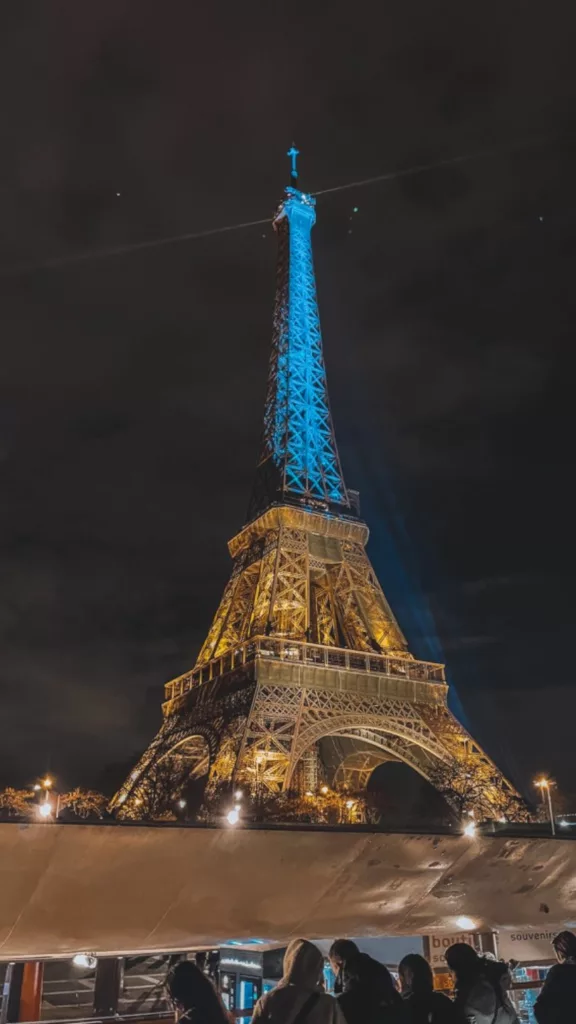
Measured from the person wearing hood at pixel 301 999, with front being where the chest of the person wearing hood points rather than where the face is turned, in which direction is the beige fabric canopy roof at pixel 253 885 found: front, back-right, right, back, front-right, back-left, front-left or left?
front

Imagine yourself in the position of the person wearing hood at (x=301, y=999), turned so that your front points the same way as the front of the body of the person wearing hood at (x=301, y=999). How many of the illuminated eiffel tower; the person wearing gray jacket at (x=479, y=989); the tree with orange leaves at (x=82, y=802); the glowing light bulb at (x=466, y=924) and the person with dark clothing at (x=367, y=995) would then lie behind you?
0

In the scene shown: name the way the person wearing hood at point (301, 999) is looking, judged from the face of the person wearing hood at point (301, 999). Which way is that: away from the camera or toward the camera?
away from the camera

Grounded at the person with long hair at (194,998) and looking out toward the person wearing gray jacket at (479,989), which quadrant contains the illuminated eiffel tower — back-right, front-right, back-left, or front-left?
front-left

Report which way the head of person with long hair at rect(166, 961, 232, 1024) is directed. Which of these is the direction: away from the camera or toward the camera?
away from the camera

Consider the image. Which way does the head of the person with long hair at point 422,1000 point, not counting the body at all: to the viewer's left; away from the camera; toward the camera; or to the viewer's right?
away from the camera

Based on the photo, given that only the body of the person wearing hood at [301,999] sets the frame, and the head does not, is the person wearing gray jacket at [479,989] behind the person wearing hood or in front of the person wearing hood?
in front

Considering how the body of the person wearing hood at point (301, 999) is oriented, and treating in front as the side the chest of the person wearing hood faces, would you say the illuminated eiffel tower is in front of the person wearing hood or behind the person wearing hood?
in front

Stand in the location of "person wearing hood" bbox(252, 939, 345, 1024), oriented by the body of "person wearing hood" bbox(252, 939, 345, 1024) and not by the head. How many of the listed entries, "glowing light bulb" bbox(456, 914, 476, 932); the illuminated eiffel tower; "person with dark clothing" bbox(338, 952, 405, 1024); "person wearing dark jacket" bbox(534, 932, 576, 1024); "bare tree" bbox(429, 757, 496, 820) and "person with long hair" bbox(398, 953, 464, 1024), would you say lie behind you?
0

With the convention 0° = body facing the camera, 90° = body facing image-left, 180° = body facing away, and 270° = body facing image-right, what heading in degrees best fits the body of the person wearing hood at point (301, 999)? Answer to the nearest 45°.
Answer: approximately 180°

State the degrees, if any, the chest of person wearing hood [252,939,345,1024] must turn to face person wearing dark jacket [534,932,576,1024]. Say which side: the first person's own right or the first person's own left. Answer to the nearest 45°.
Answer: approximately 45° to the first person's own right

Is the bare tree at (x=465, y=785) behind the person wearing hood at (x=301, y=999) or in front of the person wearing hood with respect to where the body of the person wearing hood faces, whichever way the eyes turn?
in front
